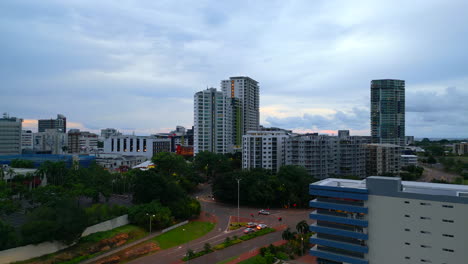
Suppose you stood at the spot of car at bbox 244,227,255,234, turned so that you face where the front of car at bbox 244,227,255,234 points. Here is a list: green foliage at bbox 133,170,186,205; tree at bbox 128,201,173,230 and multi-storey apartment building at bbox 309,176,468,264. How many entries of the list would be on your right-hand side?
1

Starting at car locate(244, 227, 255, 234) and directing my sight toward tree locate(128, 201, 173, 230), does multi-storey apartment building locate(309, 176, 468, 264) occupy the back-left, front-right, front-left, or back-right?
back-left

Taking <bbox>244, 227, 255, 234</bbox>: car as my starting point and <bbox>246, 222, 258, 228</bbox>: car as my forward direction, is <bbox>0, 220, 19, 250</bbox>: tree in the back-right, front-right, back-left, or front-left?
back-left

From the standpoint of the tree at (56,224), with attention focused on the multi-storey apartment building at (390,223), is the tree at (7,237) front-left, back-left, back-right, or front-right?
back-right
